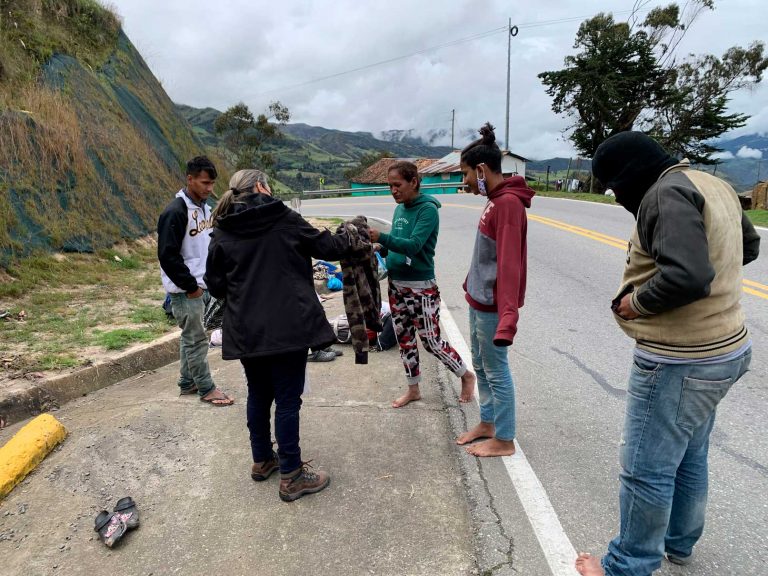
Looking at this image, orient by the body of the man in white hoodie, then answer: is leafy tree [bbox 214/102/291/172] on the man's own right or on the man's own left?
on the man's own left

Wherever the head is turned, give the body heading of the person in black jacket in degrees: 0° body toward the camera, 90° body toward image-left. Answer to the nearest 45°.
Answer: approximately 225°

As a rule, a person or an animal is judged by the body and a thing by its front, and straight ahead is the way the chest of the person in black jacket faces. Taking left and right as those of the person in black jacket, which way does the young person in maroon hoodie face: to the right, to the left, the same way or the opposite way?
to the left

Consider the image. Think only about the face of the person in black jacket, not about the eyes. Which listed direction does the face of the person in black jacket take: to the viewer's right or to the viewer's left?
to the viewer's right

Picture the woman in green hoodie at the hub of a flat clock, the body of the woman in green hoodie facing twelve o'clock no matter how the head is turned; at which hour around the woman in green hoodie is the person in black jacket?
The person in black jacket is roughly at 12 o'clock from the woman in green hoodie.

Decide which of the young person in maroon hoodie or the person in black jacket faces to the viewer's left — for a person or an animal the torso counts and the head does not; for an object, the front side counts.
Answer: the young person in maroon hoodie

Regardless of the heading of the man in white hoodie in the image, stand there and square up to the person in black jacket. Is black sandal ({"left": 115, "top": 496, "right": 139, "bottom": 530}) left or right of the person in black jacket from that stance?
right

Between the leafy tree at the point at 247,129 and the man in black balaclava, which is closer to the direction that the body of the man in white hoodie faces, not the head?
the man in black balaclava

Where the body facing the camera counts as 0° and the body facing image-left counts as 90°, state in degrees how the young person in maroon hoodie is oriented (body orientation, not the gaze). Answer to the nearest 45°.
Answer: approximately 90°
